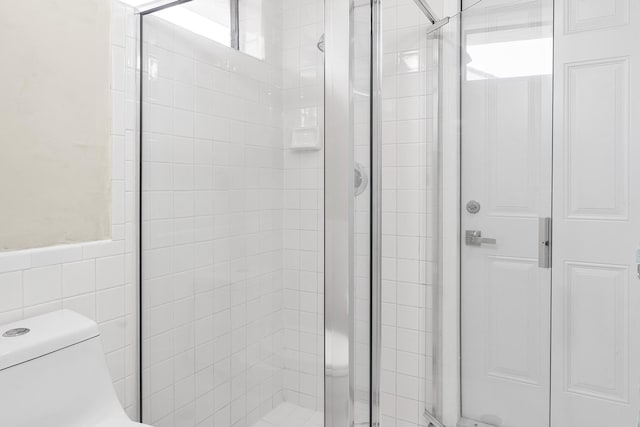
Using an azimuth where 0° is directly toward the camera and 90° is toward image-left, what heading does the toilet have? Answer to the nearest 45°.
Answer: approximately 315°
